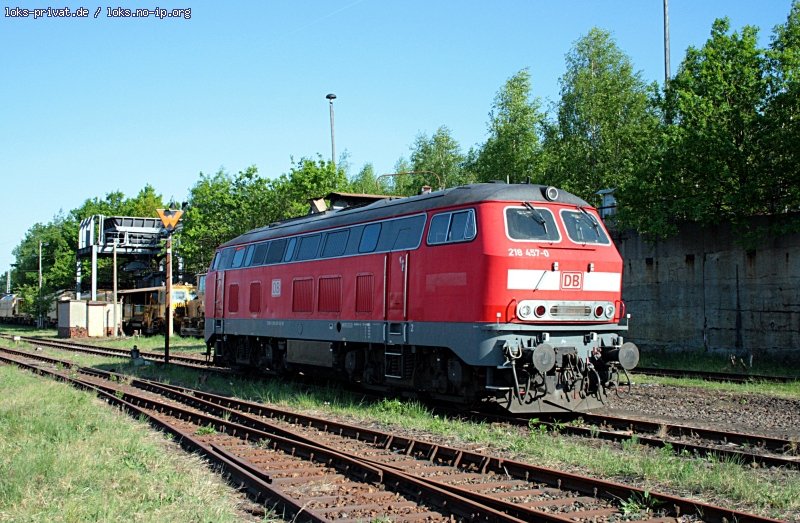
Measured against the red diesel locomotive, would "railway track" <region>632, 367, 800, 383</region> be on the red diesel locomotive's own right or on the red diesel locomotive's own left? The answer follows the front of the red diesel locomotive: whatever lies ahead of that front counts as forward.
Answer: on the red diesel locomotive's own left

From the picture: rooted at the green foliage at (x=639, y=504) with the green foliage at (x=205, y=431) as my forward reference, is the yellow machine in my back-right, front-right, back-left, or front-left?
front-right

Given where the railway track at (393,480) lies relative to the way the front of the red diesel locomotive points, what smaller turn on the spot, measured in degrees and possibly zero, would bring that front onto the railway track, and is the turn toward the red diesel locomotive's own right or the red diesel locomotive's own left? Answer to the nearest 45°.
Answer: approximately 45° to the red diesel locomotive's own right

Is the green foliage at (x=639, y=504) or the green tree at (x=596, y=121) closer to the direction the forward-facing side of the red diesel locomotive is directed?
the green foliage

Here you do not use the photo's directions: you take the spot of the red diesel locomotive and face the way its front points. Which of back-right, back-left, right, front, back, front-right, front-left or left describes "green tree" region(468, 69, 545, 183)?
back-left

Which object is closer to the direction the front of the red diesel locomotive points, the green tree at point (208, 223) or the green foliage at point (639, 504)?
the green foliage

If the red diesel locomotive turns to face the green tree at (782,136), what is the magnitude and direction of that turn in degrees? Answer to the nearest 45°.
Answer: approximately 90° to its left

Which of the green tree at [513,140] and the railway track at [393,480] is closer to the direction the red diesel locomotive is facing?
the railway track

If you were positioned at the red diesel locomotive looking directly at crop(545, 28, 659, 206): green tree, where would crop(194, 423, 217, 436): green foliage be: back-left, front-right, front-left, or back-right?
back-right

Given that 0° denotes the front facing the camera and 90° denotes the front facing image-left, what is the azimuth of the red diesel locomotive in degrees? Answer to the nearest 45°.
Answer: approximately 315°

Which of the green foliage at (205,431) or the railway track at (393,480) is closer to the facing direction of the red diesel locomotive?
the railway track

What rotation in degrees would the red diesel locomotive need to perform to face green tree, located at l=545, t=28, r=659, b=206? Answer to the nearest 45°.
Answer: approximately 135° to its left

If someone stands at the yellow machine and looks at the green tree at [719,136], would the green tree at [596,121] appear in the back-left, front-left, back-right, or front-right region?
front-left
